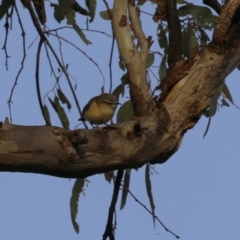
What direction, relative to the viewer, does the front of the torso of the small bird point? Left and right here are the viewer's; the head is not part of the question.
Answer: facing to the right of the viewer
